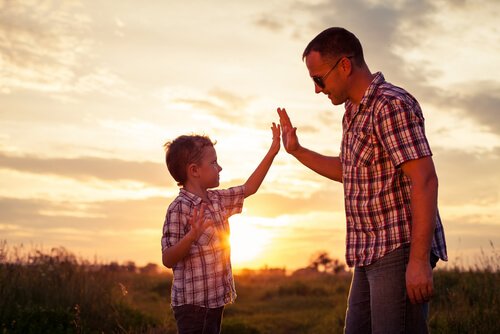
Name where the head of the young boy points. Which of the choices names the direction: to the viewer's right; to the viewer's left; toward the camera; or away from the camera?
to the viewer's right

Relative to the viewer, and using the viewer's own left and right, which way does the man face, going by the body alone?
facing the viewer and to the left of the viewer

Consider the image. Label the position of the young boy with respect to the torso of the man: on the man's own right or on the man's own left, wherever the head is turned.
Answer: on the man's own right

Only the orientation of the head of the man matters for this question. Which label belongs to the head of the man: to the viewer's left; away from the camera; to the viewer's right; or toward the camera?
to the viewer's left

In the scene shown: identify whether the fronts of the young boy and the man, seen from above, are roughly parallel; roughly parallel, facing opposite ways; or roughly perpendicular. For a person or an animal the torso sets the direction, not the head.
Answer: roughly perpendicular

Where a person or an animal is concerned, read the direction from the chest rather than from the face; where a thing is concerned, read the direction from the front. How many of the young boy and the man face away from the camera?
0

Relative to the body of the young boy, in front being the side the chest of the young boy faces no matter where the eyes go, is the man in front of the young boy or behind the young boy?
in front

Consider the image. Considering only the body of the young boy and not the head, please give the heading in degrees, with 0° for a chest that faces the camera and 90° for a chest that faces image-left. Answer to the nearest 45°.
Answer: approximately 315°
